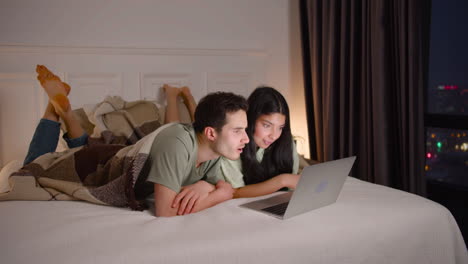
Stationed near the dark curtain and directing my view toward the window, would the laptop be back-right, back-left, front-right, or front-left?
back-right

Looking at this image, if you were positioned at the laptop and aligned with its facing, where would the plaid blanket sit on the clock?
The plaid blanket is roughly at 11 o'clock from the laptop.

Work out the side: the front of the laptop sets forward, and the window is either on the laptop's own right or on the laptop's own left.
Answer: on the laptop's own right

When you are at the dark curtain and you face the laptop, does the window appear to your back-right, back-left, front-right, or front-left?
back-left

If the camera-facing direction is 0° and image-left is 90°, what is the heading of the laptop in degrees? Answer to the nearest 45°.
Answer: approximately 135°

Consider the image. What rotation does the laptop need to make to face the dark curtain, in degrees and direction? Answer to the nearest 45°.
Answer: approximately 45° to its right
